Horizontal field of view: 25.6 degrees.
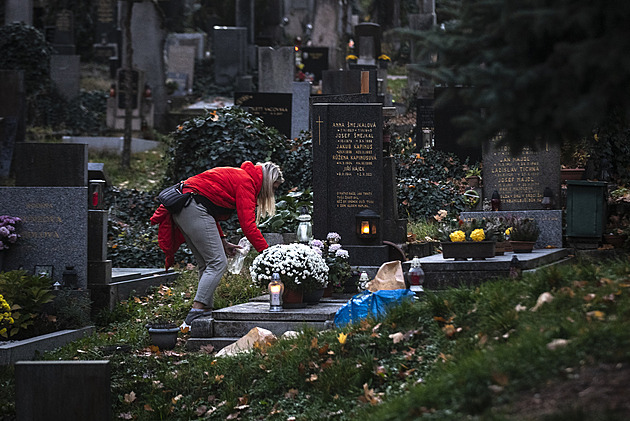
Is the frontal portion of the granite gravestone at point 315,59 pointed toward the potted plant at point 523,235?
yes

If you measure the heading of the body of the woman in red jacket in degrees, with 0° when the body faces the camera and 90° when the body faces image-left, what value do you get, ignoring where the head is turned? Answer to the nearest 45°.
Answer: approximately 270°

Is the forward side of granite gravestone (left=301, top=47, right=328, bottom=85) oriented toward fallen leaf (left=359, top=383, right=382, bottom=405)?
yes

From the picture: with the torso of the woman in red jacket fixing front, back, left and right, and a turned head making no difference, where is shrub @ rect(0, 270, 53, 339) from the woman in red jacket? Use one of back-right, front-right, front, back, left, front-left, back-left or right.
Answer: back

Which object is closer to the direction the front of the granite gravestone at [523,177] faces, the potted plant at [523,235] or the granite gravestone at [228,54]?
the potted plant

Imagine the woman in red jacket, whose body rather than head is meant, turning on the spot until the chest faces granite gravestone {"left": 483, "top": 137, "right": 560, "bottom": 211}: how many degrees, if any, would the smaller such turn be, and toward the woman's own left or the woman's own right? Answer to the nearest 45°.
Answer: approximately 45° to the woman's own left

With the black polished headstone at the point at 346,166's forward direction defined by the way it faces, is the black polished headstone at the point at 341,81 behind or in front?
behind

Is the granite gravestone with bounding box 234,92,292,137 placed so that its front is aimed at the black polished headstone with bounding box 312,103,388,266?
yes

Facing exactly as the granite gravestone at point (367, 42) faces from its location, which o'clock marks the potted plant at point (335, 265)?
The potted plant is roughly at 12 o'clock from the granite gravestone.

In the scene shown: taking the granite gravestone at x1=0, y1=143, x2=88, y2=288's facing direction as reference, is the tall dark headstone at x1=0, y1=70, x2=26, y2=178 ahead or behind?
behind

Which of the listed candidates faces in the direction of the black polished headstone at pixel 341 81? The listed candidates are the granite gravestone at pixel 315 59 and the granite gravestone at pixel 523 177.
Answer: the granite gravestone at pixel 315 59
